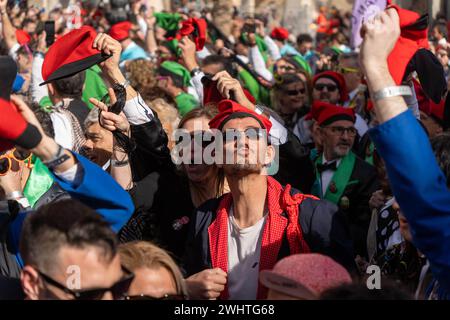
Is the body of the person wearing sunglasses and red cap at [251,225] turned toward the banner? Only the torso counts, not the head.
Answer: no

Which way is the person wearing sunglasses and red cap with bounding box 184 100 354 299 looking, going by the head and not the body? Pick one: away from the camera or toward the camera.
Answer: toward the camera

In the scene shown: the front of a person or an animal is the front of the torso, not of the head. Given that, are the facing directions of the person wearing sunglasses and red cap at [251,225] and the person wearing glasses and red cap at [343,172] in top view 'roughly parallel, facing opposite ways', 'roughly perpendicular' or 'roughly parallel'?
roughly parallel

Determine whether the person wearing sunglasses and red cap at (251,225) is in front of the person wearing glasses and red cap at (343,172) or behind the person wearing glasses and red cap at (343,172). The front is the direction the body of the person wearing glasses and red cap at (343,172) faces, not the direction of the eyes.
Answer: in front

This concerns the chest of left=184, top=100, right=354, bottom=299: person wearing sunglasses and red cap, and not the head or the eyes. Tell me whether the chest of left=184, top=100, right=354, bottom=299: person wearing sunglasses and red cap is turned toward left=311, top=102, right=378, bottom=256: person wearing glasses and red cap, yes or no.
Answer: no

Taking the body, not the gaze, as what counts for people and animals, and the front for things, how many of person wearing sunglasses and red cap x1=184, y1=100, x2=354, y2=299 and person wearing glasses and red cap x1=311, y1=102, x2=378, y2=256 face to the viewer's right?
0

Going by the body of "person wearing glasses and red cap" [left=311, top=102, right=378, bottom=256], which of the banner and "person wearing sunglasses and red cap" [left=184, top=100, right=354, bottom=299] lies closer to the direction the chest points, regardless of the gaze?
the person wearing sunglasses and red cap
